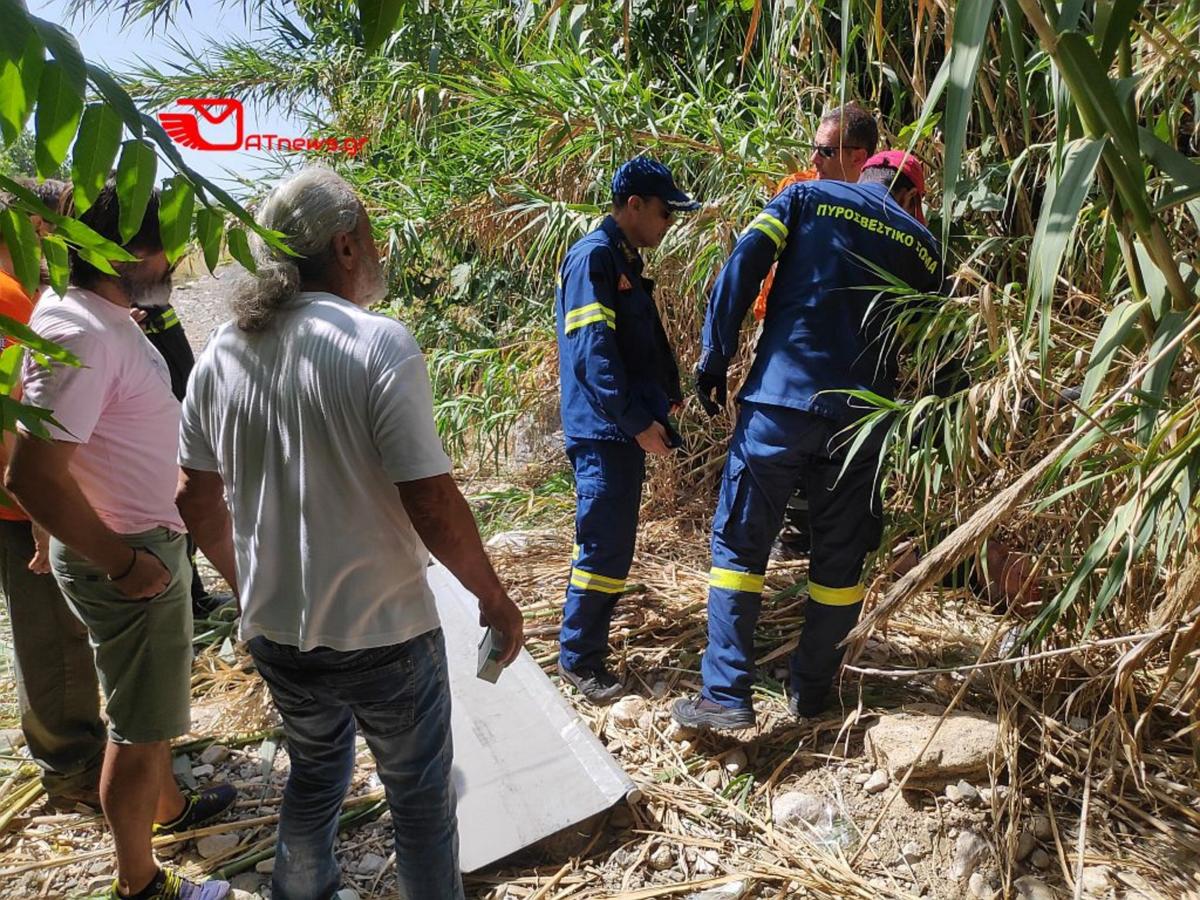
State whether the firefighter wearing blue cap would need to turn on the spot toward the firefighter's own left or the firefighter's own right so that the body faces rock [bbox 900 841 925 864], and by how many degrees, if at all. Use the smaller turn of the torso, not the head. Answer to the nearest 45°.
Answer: approximately 45° to the firefighter's own right

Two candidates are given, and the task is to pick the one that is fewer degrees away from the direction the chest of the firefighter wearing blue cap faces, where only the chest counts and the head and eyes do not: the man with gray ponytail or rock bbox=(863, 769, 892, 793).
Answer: the rock

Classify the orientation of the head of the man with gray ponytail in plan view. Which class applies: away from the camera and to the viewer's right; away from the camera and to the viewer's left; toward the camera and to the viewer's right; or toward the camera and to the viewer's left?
away from the camera and to the viewer's right

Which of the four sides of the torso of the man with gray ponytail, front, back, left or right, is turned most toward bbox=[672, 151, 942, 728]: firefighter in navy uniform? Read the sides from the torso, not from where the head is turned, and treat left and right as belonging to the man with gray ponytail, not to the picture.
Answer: front

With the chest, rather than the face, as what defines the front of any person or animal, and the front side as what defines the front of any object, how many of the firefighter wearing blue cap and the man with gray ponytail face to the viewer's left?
0

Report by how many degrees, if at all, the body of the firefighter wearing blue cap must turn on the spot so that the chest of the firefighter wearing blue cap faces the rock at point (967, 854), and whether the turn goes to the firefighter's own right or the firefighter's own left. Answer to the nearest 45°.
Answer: approximately 45° to the firefighter's own right

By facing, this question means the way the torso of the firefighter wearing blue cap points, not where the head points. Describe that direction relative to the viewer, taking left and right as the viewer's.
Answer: facing to the right of the viewer

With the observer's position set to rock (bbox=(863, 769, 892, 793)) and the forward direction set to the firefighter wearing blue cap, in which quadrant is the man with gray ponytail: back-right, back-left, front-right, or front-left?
front-left

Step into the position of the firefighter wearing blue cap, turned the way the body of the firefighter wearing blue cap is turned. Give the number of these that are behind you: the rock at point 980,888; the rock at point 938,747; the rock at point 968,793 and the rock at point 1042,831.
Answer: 0

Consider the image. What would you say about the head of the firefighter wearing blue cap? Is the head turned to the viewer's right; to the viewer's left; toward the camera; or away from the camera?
to the viewer's right

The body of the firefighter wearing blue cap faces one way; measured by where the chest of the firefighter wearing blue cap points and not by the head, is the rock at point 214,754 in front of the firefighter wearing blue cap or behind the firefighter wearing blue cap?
behind

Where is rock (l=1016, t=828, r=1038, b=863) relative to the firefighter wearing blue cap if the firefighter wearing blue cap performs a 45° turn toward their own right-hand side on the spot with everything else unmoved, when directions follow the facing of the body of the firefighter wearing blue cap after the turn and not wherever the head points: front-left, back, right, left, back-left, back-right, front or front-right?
front

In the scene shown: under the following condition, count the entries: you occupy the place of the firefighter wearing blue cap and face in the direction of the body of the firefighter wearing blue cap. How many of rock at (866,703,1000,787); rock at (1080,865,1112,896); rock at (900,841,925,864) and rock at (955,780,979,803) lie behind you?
0

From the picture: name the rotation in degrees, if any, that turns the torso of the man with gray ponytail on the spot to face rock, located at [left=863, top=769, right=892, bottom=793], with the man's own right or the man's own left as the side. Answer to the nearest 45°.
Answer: approximately 45° to the man's own right

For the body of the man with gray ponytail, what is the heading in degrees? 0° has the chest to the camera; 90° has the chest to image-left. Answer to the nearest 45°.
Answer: approximately 225°

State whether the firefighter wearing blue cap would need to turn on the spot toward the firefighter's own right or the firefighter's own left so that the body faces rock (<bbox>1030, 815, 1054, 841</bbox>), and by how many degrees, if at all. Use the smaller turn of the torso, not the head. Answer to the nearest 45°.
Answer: approximately 45° to the firefighter's own right

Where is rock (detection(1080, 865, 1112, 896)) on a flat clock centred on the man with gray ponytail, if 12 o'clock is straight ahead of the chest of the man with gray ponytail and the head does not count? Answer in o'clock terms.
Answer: The rock is roughly at 2 o'clock from the man with gray ponytail.
